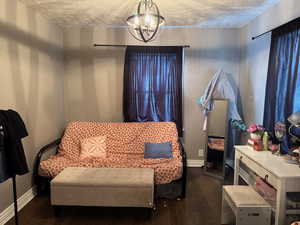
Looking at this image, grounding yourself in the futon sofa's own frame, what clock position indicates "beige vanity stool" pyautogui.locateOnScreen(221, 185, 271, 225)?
The beige vanity stool is roughly at 11 o'clock from the futon sofa.

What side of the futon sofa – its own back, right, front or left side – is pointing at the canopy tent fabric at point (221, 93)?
left

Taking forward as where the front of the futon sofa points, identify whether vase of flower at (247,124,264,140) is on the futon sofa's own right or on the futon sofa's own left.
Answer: on the futon sofa's own left

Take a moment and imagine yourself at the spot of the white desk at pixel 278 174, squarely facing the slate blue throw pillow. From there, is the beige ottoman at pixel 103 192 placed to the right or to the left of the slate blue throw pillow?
left

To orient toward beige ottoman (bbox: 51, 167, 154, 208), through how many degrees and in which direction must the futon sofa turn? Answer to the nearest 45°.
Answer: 0° — it already faces it

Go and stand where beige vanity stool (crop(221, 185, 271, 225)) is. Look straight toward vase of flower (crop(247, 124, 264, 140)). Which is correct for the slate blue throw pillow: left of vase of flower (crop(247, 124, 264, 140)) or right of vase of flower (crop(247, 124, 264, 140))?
left

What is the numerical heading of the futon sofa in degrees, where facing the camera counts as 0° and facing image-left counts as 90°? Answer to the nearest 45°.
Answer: approximately 0°
